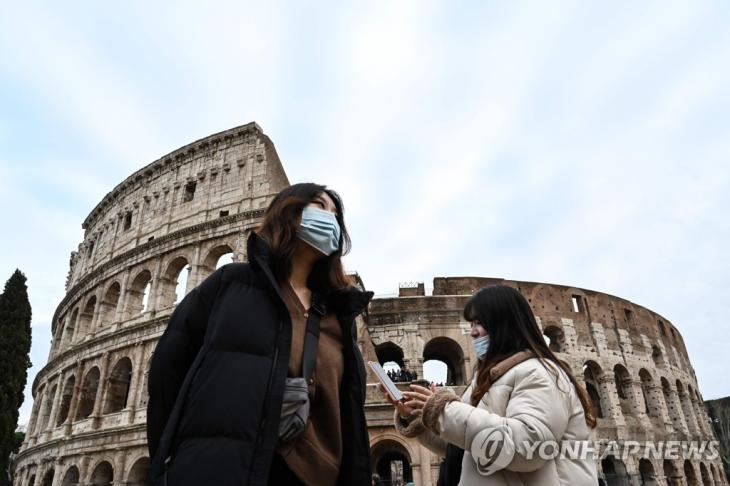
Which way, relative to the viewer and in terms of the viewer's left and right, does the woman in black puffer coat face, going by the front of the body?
facing the viewer and to the right of the viewer

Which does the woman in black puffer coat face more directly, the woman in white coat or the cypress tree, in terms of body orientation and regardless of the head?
the woman in white coat

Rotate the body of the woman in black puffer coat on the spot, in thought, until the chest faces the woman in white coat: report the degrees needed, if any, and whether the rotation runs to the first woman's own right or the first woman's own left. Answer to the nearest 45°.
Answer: approximately 45° to the first woman's own left

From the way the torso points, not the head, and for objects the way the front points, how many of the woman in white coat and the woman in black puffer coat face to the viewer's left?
1

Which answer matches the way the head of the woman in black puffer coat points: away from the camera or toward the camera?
toward the camera

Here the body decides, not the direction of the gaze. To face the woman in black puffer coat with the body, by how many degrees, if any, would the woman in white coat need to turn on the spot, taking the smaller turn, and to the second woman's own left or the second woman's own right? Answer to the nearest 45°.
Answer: approximately 45° to the second woman's own left

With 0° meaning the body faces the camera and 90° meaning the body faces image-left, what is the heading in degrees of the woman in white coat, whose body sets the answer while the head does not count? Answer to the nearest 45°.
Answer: approximately 90°

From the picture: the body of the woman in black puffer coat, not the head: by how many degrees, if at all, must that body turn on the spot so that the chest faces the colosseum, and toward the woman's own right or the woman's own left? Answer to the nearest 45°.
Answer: approximately 135° to the woman's own left

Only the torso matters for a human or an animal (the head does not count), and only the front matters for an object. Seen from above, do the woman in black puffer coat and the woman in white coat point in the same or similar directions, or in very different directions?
very different directions

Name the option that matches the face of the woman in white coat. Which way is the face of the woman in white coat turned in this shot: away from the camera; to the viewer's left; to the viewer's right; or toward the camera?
to the viewer's left

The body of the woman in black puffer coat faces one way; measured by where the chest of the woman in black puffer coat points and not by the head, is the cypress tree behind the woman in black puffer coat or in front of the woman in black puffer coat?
behind

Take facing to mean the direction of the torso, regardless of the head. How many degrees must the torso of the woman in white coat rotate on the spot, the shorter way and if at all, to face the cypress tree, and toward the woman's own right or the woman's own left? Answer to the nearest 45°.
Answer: approximately 45° to the woman's own right
